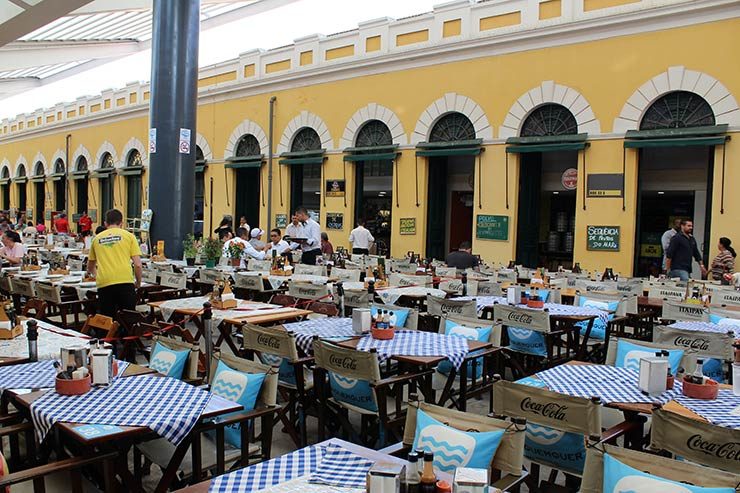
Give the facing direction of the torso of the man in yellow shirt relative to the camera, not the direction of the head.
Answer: away from the camera

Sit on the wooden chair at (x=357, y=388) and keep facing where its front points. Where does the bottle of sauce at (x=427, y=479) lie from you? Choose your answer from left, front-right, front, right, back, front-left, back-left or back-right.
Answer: back-right

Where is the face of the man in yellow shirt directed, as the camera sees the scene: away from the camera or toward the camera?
away from the camera

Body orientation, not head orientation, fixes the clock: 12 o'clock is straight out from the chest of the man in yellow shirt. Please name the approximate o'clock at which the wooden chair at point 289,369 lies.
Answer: The wooden chair is roughly at 5 o'clock from the man in yellow shirt.

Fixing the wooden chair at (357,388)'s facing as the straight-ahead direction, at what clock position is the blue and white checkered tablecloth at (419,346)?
The blue and white checkered tablecloth is roughly at 12 o'clock from the wooden chair.

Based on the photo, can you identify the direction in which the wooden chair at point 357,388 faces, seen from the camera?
facing away from the viewer and to the right of the viewer
